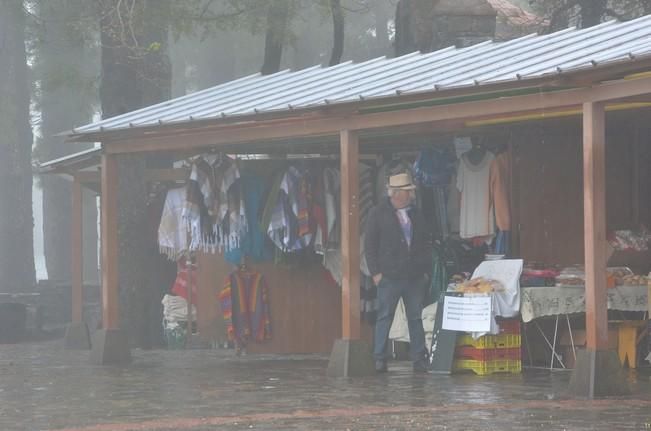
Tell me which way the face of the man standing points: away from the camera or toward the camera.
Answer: toward the camera

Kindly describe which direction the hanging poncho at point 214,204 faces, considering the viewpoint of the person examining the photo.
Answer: facing the viewer

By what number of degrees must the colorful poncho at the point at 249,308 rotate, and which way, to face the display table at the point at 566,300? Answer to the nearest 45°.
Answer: approximately 45° to its left

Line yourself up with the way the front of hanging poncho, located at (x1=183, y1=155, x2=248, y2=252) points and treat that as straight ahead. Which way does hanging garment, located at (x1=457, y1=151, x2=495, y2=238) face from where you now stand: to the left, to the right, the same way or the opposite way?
the same way

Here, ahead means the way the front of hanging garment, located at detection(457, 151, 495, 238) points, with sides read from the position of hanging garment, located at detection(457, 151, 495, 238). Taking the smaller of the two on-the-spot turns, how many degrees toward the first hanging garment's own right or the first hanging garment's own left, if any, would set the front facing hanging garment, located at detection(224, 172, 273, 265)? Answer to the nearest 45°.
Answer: approximately 135° to the first hanging garment's own right

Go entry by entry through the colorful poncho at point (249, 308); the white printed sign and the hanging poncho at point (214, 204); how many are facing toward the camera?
3

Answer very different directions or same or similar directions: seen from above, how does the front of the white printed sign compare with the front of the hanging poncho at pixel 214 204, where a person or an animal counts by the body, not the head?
same or similar directions

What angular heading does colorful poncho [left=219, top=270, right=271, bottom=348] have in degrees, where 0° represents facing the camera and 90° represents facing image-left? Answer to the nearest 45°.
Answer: approximately 0°

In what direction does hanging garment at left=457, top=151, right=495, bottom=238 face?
toward the camera

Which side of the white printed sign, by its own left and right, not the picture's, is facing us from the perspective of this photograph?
front

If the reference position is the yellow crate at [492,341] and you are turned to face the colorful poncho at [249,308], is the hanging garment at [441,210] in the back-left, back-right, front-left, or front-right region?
front-right

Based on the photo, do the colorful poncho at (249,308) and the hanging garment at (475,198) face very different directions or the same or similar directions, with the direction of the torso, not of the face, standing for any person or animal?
same or similar directions

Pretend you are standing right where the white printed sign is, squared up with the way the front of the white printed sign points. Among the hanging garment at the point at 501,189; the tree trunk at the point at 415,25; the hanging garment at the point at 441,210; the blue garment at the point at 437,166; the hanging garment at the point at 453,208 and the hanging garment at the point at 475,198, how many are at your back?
6

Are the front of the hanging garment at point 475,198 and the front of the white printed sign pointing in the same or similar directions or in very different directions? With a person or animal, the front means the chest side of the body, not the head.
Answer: same or similar directions
